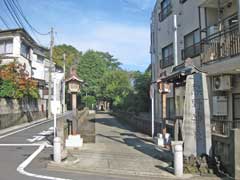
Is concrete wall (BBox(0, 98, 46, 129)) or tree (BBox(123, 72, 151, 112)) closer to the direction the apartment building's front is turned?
the concrete wall

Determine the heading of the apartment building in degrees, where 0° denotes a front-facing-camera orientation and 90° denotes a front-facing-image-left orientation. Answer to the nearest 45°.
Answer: approximately 45°

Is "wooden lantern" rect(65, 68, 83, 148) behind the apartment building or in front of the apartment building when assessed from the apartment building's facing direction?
in front

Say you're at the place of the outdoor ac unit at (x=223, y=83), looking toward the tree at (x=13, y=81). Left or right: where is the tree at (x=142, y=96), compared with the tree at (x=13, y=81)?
right

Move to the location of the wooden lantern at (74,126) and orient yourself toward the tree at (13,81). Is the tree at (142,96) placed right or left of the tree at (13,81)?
right

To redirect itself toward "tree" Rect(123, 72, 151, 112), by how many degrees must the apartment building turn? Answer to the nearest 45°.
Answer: approximately 135° to its right
